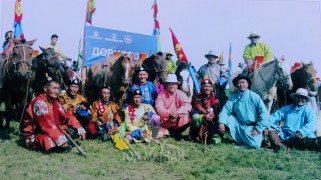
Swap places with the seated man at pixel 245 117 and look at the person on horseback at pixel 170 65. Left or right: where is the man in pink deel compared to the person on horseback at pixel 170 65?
left

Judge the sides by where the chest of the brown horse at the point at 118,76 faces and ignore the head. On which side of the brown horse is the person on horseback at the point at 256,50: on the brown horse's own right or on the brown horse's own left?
on the brown horse's own left

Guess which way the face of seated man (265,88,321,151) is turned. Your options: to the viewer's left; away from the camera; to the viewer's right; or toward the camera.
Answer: toward the camera

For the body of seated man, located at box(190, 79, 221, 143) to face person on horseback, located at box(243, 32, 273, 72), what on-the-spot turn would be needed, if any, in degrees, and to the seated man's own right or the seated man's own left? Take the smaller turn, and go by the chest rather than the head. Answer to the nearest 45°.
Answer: approximately 135° to the seated man's own left

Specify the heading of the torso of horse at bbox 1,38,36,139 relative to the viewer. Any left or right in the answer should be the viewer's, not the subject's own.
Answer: facing the viewer

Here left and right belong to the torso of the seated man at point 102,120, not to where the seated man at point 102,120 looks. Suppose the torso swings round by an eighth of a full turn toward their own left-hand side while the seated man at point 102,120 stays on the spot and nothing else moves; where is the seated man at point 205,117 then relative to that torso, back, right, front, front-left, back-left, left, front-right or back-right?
front-left

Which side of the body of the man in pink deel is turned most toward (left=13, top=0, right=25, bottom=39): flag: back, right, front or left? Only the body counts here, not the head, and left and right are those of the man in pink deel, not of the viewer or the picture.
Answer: right

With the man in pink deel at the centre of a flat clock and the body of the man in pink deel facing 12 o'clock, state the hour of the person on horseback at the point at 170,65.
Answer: The person on horseback is roughly at 6 o'clock from the man in pink deel.

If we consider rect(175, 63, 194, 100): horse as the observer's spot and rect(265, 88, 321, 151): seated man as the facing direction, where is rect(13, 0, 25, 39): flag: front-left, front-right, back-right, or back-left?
back-right

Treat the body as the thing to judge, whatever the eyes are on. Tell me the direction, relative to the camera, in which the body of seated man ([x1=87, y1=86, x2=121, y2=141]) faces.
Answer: toward the camera

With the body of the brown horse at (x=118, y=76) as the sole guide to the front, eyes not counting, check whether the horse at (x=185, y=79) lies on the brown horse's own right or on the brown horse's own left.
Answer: on the brown horse's own left

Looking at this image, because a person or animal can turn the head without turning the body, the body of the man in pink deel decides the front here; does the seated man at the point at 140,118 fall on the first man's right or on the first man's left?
on the first man's right

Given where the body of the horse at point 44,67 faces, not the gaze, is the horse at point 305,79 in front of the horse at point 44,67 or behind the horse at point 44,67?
in front

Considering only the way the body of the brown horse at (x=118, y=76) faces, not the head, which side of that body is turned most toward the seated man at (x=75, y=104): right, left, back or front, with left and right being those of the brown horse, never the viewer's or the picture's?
right

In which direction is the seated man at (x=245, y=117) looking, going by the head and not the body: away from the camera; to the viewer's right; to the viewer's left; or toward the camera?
toward the camera

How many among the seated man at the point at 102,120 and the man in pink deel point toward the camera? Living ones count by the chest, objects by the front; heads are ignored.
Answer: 2
